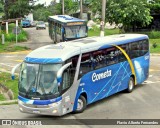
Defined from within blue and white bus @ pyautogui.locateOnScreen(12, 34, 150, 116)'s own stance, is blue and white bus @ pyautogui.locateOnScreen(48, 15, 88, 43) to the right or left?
on its right

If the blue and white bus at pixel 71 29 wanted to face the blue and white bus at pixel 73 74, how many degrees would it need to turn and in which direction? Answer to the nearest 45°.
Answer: approximately 45° to its right

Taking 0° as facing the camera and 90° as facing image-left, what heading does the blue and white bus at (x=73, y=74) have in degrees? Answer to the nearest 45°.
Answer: approximately 45°

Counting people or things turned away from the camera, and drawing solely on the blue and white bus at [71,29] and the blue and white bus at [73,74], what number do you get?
0

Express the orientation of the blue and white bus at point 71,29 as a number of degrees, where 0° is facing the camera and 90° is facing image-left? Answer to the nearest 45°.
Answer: approximately 315°
